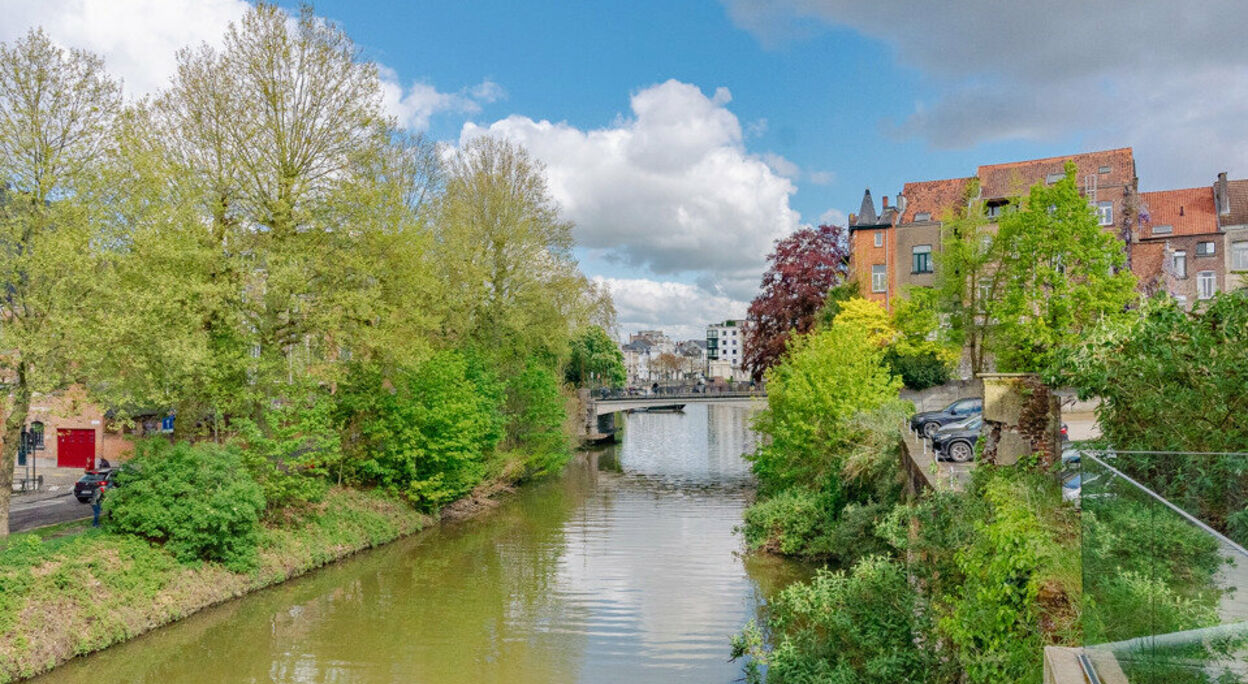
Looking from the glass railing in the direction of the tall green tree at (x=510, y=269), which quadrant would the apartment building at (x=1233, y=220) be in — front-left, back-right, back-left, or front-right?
front-right

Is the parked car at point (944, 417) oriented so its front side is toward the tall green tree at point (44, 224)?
yes

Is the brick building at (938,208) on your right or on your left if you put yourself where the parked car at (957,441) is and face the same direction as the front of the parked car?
on your right

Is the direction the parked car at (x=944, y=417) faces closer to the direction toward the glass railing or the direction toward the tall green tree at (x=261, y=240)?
the tall green tree

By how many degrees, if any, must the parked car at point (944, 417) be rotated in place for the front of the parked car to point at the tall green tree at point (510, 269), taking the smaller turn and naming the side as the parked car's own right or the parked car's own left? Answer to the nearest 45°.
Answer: approximately 45° to the parked car's own right

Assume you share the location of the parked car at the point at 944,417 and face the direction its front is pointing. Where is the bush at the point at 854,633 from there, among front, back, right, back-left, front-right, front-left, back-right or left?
front-left

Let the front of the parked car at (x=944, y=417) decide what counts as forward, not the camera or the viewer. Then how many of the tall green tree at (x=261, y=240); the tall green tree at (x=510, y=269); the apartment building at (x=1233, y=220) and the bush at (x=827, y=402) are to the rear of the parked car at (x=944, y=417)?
1

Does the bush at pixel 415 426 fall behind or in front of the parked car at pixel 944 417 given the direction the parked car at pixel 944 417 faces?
in front

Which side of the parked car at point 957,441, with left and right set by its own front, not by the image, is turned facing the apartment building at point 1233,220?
back

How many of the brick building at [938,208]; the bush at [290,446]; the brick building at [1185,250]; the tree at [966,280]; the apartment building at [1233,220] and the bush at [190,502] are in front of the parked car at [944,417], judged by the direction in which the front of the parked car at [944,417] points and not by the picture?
2

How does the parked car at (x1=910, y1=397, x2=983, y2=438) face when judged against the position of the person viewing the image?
facing the viewer and to the left of the viewer

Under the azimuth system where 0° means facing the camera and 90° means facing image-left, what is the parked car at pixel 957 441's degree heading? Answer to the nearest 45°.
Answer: approximately 45°

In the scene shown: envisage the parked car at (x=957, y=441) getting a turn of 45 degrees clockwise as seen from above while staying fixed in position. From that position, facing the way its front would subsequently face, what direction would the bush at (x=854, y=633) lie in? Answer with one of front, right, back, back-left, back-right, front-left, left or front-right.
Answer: left

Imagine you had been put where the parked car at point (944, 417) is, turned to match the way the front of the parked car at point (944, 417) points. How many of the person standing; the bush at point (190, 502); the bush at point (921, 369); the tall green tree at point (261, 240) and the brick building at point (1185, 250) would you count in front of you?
3

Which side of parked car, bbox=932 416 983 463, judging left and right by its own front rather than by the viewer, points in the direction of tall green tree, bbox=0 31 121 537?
front

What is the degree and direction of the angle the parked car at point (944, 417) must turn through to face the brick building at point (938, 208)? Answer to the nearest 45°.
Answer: approximately 135° to its right

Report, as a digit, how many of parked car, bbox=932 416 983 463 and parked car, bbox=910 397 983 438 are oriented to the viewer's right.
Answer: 0

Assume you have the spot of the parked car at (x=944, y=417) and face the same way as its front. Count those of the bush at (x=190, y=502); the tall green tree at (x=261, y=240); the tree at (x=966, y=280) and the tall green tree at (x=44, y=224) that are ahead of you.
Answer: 3

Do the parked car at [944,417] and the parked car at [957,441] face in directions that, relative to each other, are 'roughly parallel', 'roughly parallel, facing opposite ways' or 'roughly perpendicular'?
roughly parallel

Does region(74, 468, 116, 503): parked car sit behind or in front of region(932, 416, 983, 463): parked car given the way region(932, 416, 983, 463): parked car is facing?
in front
